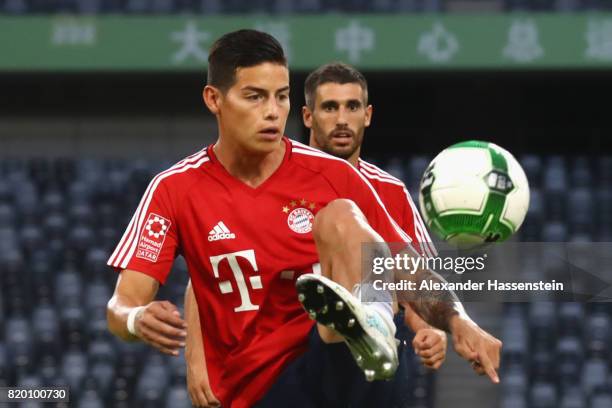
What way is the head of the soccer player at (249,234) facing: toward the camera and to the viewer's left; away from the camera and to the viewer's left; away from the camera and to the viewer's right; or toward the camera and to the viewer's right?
toward the camera and to the viewer's right

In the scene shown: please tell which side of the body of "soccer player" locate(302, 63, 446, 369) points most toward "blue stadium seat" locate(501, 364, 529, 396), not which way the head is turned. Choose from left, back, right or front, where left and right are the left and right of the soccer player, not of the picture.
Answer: back

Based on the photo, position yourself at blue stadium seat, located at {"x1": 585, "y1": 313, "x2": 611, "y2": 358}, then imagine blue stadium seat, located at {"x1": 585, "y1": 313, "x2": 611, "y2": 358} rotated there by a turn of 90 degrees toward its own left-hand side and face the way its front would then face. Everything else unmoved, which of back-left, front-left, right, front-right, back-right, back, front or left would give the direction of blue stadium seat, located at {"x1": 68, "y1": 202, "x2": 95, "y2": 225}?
back

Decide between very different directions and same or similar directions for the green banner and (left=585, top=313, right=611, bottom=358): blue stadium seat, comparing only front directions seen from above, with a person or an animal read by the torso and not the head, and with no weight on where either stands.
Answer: same or similar directions

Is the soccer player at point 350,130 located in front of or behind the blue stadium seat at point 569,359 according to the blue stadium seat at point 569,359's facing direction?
in front

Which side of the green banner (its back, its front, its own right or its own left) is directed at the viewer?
front

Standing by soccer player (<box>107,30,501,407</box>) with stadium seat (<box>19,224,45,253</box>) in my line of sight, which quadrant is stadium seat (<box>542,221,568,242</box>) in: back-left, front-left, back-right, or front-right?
front-right

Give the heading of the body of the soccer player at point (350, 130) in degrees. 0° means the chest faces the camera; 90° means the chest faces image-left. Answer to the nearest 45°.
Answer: approximately 0°

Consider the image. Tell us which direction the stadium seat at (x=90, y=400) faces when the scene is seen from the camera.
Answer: facing the viewer

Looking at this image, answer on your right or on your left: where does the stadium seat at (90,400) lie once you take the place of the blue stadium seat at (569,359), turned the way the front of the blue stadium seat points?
on your right
